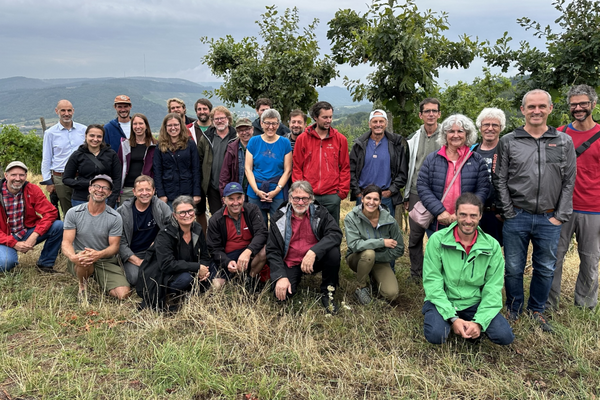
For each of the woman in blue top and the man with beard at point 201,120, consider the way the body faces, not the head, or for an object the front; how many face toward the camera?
2

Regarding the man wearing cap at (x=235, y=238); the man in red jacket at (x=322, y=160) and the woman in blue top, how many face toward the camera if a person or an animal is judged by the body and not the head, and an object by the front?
3

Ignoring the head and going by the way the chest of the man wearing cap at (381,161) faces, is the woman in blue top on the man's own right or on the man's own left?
on the man's own right

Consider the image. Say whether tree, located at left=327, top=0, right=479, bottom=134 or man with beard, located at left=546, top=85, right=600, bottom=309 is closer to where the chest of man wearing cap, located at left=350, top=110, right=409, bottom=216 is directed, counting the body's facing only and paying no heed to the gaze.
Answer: the man with beard

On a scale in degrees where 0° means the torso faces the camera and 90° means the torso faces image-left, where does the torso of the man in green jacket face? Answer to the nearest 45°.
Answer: approximately 0°

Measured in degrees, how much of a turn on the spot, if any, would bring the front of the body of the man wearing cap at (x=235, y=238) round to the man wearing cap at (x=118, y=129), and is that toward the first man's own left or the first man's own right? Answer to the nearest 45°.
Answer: approximately 135° to the first man's own right

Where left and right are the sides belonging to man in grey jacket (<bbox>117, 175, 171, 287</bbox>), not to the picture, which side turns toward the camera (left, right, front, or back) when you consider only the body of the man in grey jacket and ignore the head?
front

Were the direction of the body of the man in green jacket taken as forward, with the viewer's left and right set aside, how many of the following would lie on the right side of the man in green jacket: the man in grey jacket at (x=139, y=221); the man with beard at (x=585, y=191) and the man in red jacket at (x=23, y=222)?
2

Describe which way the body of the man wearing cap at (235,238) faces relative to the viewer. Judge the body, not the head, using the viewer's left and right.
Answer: facing the viewer

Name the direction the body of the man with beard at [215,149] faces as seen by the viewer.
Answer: toward the camera

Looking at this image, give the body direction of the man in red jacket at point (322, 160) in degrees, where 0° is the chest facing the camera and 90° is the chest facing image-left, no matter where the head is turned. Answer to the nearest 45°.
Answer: approximately 0°

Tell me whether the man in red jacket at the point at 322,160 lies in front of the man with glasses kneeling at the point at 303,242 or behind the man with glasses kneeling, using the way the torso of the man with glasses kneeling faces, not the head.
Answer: behind

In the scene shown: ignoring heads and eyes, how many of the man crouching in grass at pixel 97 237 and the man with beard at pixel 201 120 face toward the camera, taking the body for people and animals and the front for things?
2

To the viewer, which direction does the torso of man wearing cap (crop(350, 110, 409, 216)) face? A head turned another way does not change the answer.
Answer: toward the camera
